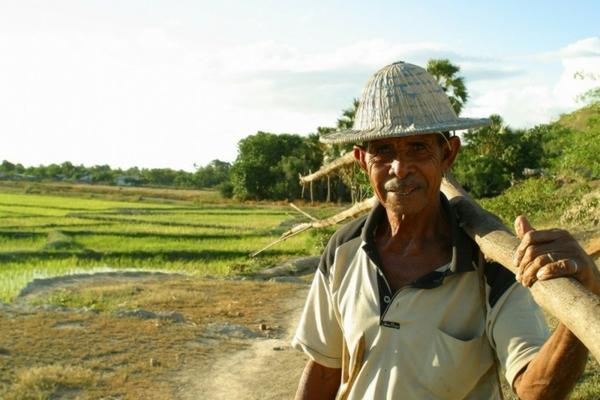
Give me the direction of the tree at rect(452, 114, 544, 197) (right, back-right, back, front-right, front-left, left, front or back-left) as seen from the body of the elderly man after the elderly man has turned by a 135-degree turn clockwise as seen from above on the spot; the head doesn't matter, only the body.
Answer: front-right

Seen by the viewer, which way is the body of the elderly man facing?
toward the camera
